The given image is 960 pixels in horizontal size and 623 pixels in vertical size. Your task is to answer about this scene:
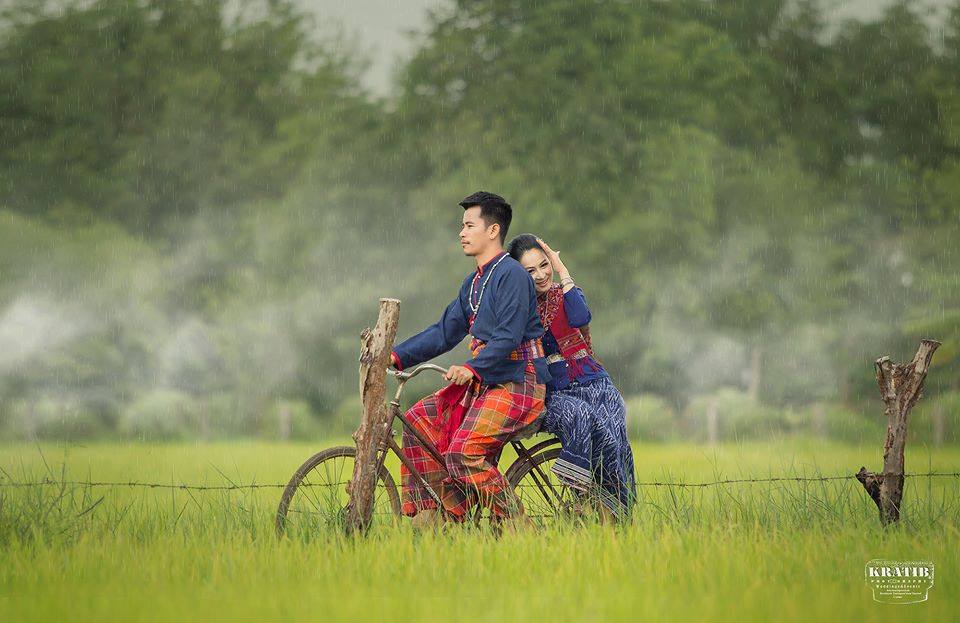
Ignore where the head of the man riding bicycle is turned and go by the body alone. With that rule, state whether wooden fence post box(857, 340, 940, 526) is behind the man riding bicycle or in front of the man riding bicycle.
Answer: behind

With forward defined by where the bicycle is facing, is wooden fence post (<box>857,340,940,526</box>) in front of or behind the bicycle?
behind

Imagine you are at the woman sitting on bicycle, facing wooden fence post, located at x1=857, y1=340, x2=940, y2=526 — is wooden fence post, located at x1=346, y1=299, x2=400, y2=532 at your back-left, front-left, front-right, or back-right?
back-right

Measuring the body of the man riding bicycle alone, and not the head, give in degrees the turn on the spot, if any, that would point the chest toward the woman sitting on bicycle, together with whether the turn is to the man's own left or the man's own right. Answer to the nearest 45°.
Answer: approximately 180°

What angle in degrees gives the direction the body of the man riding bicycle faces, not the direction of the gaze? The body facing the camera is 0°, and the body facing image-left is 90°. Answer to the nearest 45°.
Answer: approximately 45°

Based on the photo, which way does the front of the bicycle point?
to the viewer's left

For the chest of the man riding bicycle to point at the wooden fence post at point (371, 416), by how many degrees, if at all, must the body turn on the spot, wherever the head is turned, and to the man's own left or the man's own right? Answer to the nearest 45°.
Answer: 0° — they already face it

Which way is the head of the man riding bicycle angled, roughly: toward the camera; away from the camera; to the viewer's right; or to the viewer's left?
to the viewer's left
